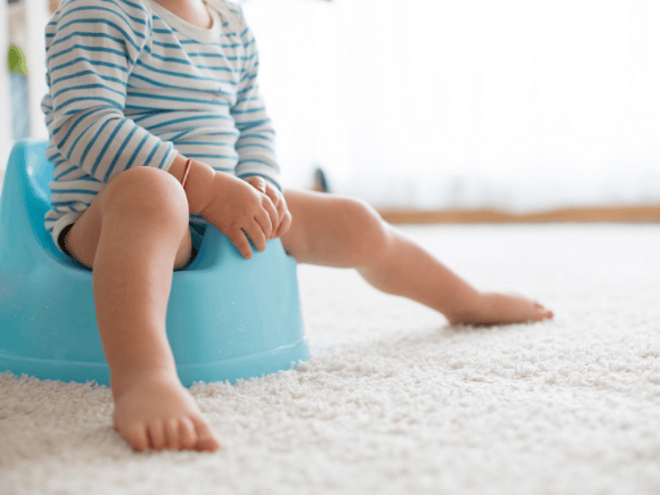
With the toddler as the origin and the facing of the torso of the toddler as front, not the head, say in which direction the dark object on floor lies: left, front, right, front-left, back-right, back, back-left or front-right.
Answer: back-left

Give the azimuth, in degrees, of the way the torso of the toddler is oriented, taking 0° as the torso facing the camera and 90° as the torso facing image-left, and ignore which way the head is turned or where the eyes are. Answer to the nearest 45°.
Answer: approximately 315°

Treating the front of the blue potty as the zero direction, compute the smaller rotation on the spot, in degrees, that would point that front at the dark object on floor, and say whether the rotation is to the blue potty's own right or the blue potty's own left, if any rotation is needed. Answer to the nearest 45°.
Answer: approximately 135° to the blue potty's own left

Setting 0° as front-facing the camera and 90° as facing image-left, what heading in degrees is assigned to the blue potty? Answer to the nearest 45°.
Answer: approximately 315°
